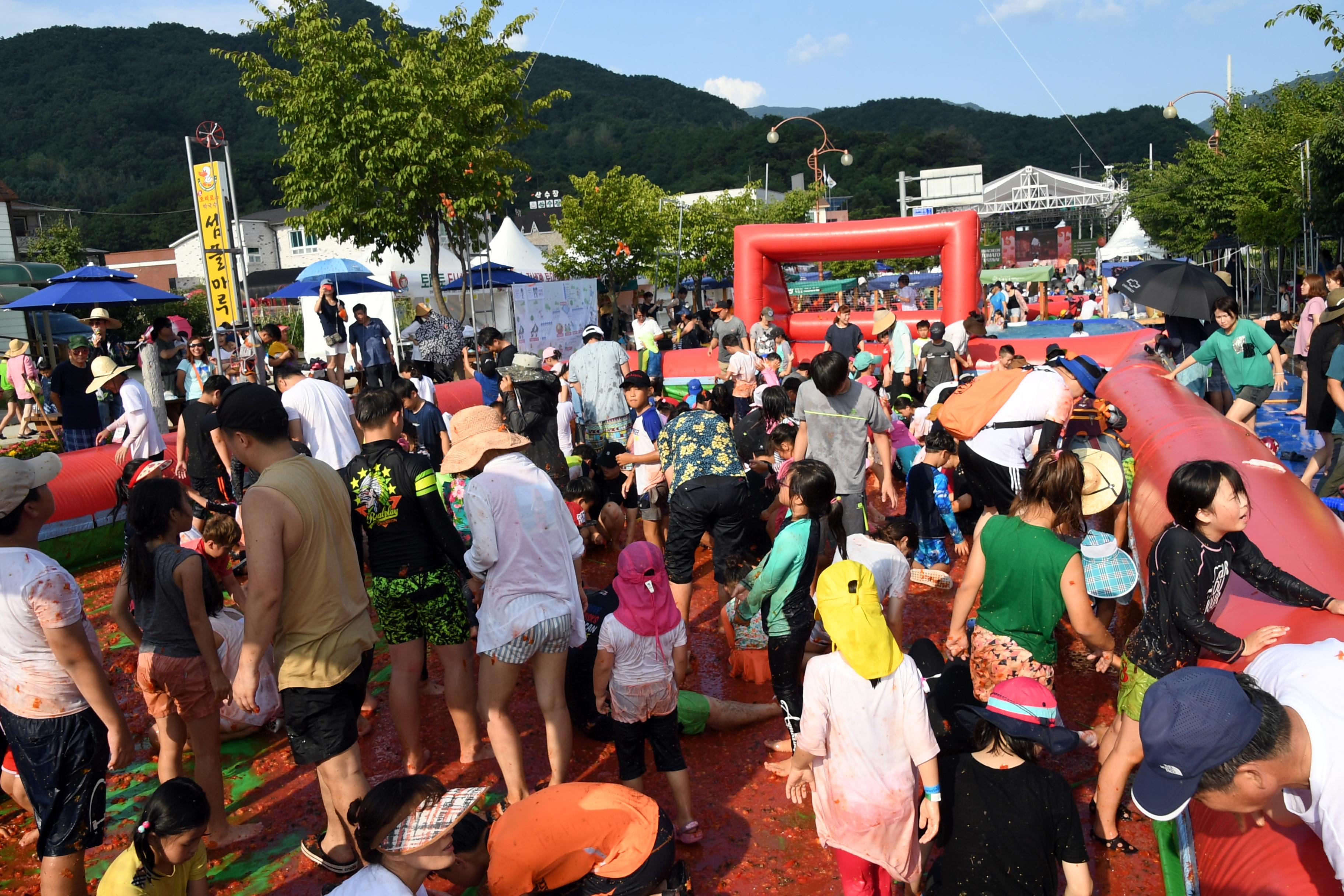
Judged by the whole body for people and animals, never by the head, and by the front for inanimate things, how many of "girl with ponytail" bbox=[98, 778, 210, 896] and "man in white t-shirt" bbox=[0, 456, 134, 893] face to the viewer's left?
0

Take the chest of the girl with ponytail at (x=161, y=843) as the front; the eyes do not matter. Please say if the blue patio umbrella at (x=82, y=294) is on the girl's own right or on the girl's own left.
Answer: on the girl's own left

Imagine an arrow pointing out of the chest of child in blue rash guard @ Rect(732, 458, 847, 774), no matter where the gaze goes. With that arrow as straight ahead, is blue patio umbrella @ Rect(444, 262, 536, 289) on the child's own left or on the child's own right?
on the child's own right

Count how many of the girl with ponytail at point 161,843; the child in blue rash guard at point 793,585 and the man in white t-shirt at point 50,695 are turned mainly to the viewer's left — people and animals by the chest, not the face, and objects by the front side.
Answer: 1

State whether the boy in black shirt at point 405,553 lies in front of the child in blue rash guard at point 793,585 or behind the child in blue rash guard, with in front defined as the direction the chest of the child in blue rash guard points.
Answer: in front

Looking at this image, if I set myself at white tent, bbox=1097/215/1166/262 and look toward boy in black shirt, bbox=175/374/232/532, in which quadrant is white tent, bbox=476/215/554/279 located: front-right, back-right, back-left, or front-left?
front-right

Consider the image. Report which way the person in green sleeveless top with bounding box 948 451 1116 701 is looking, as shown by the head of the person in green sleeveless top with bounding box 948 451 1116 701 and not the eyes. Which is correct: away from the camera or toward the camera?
away from the camera

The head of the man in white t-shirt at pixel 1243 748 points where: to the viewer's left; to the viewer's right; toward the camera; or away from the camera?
to the viewer's left

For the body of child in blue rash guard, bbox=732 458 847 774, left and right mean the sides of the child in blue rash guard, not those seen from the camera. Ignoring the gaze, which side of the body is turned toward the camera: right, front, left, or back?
left

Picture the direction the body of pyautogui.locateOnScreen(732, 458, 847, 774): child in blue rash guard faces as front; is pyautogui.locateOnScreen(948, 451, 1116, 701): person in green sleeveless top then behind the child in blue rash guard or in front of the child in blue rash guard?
behind

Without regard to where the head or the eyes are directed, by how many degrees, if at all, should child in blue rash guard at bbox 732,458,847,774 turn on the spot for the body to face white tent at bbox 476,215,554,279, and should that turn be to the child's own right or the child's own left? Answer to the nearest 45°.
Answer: approximately 90° to the child's own right

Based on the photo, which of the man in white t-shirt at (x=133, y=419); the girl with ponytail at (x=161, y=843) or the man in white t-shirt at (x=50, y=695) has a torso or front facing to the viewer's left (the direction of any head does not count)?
the man in white t-shirt at (x=133, y=419)
